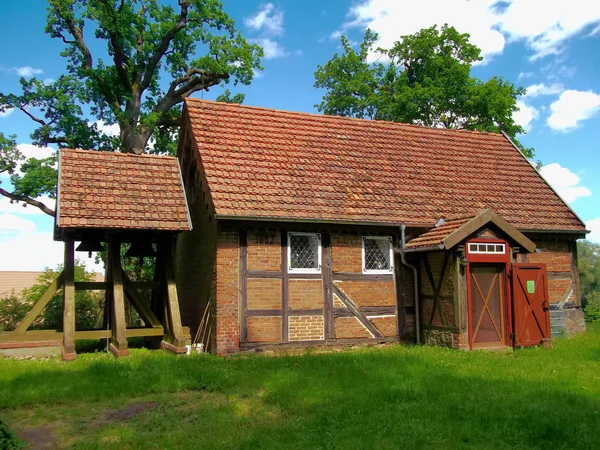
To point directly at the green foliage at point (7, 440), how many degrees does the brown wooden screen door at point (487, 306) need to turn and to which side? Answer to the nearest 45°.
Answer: approximately 45° to its right

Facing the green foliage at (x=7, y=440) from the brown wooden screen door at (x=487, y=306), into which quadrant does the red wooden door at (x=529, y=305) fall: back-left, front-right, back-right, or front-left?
back-left

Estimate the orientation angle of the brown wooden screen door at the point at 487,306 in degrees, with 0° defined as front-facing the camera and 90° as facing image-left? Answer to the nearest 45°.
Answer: approximately 0°

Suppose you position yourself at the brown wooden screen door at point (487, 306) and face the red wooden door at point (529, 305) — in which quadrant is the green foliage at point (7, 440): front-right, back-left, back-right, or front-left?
back-right

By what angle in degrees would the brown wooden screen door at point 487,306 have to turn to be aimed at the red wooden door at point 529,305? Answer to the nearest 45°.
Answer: approximately 135° to its left

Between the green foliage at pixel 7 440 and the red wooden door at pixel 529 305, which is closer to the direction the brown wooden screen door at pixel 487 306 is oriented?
the green foliage
